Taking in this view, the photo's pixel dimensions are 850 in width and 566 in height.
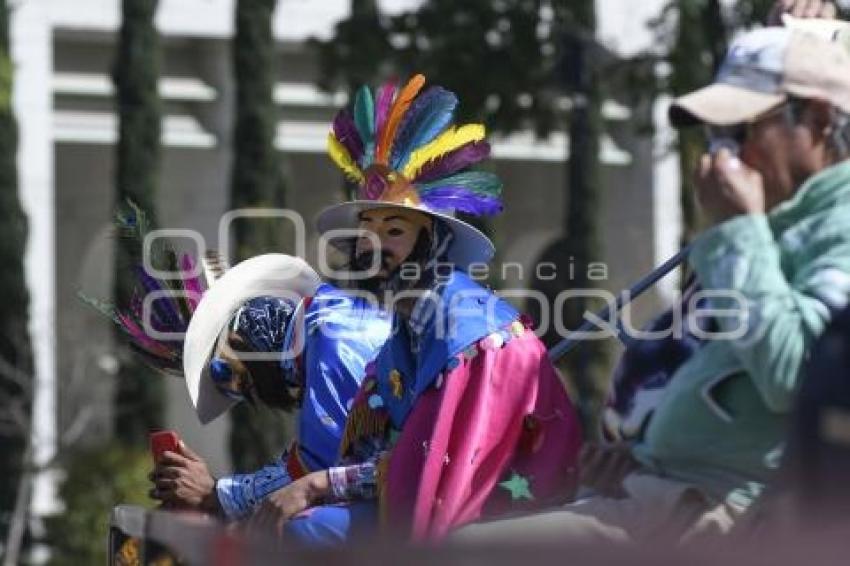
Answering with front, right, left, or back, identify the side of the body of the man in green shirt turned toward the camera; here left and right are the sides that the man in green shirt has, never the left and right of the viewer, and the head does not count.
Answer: left

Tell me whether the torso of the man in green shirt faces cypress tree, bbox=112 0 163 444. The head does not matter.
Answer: no

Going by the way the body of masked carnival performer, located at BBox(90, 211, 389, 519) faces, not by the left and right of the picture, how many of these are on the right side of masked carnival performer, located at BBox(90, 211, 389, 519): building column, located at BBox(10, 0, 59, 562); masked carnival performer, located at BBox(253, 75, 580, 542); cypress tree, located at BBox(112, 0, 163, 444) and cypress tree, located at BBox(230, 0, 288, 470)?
3

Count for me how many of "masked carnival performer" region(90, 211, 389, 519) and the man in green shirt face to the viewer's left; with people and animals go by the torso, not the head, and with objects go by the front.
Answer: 2

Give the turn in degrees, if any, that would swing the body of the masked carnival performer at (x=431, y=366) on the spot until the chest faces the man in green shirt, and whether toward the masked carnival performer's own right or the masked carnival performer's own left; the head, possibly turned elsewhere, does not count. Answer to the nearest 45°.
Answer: approximately 90° to the masked carnival performer's own left

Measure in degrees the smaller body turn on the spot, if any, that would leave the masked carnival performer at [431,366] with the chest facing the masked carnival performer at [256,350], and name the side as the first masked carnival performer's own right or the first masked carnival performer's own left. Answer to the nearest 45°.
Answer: approximately 90° to the first masked carnival performer's own right

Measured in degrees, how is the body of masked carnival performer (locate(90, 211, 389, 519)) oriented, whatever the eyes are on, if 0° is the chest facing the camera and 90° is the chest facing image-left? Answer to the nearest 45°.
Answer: approximately 90°

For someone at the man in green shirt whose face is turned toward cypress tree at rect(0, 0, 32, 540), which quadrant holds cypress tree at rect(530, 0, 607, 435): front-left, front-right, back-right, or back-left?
front-right

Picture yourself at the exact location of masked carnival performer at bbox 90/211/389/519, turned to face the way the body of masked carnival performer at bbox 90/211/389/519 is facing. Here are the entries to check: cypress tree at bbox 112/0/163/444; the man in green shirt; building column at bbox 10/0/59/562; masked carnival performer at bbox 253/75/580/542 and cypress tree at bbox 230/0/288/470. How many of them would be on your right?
3

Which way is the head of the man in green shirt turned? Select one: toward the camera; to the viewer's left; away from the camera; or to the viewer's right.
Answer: to the viewer's left

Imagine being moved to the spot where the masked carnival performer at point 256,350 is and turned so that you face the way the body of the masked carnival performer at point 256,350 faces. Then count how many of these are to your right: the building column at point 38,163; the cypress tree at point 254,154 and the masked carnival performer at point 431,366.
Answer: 2

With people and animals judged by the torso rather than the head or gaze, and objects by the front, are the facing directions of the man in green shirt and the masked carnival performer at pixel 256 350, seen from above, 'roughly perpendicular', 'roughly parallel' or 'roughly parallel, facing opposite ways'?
roughly parallel

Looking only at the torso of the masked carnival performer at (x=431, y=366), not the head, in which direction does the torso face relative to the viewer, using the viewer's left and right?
facing the viewer and to the left of the viewer

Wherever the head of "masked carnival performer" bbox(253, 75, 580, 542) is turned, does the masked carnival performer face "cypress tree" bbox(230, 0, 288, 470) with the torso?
no
